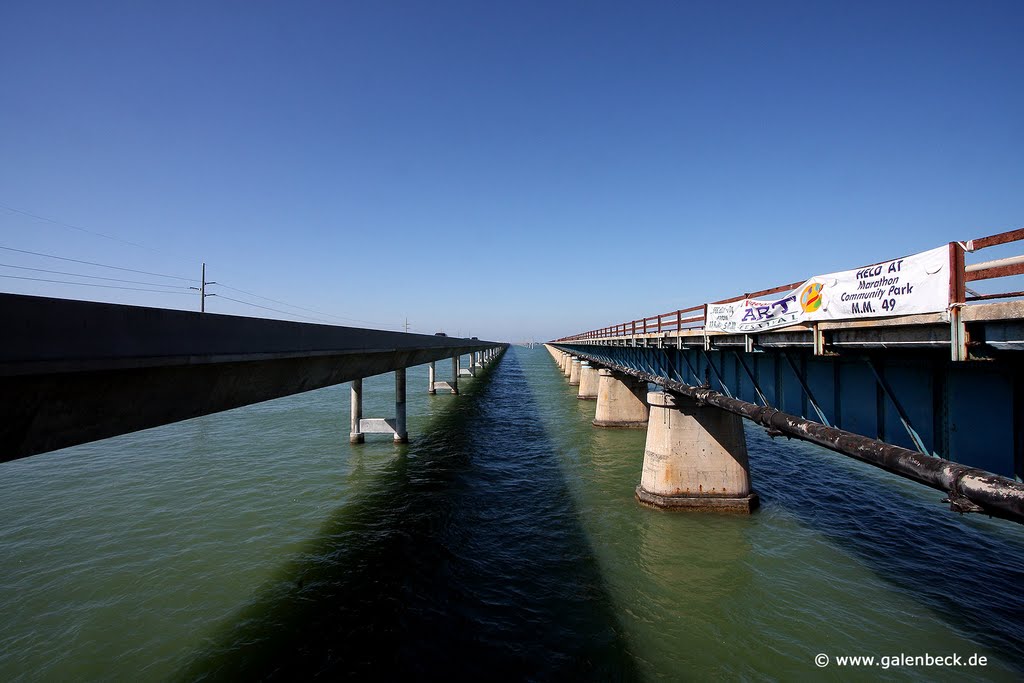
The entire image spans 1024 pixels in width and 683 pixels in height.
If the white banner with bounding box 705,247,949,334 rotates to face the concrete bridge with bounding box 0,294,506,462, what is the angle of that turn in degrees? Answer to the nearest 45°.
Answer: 0° — it already faces it

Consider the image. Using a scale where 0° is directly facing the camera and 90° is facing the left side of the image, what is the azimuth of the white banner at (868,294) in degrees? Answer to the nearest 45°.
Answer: approximately 45°
